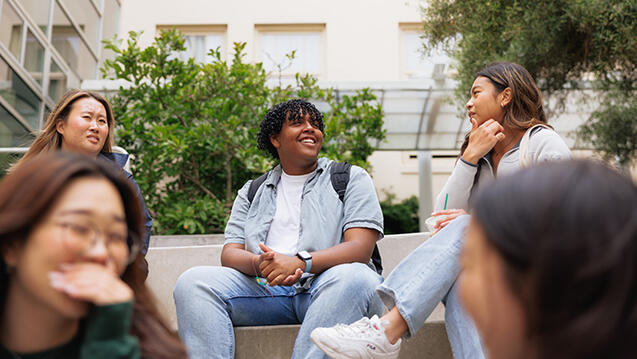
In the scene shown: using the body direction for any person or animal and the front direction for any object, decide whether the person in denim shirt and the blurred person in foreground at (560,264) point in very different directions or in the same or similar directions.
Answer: very different directions

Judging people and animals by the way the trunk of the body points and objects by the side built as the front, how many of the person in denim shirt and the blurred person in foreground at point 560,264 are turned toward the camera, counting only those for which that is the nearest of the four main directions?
1

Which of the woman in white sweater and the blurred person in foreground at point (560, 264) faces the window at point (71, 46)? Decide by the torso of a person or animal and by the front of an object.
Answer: the blurred person in foreground

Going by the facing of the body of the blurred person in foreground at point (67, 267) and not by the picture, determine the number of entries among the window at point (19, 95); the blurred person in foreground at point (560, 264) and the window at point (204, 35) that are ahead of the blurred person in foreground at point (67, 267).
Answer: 1

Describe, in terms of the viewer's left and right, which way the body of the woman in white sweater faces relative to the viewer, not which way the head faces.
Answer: facing the viewer and to the left of the viewer

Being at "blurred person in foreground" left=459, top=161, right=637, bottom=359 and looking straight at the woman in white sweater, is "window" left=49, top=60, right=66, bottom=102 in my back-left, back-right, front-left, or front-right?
front-left

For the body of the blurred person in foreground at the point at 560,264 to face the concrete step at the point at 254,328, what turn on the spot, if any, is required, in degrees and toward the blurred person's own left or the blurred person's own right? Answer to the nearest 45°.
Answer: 0° — they already face it

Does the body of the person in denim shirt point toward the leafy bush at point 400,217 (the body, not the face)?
no

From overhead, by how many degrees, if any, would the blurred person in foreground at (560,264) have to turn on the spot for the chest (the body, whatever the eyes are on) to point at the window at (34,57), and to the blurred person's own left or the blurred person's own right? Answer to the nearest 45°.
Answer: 0° — they already face it

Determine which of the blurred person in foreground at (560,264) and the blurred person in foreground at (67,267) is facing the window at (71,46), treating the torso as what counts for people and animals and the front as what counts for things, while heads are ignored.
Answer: the blurred person in foreground at (560,264)

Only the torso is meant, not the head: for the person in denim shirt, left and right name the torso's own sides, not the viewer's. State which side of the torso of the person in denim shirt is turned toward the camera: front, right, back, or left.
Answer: front

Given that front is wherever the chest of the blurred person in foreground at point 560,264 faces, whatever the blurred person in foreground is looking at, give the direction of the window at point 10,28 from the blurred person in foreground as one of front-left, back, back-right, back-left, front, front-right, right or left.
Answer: front

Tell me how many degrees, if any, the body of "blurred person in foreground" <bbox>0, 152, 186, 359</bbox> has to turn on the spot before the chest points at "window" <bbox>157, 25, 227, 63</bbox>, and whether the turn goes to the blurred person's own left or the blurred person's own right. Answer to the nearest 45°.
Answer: approximately 135° to the blurred person's own left

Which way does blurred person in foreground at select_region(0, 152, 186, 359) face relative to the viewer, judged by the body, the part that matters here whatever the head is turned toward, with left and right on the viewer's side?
facing the viewer and to the right of the viewer

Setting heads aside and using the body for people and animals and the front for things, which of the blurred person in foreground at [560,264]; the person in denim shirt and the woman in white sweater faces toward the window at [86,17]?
the blurred person in foreground

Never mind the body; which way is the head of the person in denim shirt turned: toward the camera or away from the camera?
toward the camera

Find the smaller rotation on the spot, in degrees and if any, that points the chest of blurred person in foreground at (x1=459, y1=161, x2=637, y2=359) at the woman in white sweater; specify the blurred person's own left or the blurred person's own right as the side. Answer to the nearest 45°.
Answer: approximately 45° to the blurred person's own right

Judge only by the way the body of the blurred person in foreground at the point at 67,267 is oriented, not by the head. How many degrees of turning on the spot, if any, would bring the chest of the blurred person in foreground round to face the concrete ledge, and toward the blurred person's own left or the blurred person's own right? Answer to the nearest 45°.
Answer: approximately 90° to the blurred person's own left

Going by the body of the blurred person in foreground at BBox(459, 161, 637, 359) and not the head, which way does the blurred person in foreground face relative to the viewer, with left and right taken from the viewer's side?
facing away from the viewer and to the left of the viewer

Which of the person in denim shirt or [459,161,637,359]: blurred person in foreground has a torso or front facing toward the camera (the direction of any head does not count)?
the person in denim shirt
